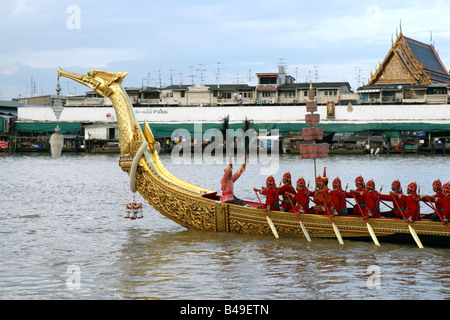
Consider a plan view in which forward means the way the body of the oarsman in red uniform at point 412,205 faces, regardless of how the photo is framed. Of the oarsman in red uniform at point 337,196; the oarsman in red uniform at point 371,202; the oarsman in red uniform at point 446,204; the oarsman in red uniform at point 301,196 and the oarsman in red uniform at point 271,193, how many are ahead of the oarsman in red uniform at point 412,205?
4

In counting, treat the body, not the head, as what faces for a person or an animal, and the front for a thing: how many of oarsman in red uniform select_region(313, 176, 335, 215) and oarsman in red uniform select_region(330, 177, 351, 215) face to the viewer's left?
2

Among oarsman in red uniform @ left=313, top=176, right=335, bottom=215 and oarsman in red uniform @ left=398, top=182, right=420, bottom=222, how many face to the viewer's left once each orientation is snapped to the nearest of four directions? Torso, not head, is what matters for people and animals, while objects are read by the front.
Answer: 2

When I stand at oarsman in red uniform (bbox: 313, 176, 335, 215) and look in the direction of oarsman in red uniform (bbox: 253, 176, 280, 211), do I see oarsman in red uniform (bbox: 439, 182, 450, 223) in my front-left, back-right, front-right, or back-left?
back-left

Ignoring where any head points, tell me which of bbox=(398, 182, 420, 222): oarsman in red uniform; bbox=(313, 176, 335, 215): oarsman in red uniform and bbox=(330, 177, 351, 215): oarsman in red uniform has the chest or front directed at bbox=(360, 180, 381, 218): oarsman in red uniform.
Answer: bbox=(398, 182, 420, 222): oarsman in red uniform

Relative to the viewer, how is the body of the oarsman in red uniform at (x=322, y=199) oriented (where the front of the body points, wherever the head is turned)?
to the viewer's left

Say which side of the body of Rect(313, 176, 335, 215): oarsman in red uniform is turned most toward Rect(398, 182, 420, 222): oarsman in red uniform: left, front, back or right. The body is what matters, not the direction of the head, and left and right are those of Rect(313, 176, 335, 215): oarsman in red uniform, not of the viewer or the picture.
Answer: back

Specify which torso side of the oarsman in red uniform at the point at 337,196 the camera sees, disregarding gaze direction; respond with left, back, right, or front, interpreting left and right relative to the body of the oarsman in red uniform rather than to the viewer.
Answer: left

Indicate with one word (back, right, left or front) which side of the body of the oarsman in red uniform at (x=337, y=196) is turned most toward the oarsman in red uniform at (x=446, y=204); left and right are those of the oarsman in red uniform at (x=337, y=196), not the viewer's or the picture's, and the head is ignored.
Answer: back

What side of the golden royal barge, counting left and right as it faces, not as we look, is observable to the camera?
left

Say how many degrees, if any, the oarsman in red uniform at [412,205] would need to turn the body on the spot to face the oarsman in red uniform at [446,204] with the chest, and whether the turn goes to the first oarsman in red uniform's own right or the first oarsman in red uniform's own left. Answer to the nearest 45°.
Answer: approximately 180°

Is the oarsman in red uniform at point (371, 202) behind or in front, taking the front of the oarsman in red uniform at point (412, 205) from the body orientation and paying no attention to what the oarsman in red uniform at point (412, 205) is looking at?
in front
